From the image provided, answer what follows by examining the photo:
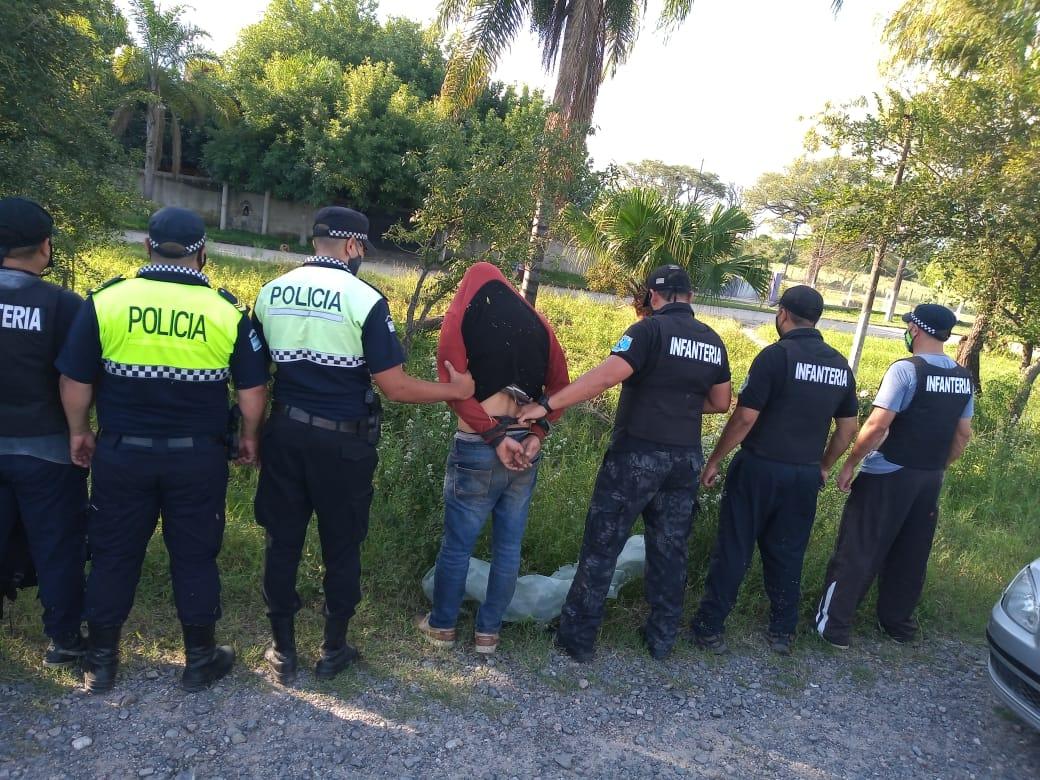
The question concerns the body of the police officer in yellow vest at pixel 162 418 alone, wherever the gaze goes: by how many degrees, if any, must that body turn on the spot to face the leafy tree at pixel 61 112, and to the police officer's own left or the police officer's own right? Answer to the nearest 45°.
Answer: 0° — they already face it

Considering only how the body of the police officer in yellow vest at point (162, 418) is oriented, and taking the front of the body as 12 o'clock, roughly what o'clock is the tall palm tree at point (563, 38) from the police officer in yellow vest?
The tall palm tree is roughly at 1 o'clock from the police officer in yellow vest.

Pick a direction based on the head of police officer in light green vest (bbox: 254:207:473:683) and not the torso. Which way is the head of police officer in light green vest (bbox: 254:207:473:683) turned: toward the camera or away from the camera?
away from the camera

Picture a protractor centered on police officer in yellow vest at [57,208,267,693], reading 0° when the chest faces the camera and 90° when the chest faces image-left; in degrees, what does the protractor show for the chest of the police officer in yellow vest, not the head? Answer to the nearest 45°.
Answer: approximately 180°

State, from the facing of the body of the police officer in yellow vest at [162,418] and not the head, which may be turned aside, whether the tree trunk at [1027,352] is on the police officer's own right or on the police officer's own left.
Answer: on the police officer's own right

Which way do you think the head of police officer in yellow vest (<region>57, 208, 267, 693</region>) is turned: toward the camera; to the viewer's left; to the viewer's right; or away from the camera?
away from the camera

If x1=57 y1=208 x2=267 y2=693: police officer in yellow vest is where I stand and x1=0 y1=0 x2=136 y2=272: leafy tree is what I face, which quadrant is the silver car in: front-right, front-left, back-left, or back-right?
back-right

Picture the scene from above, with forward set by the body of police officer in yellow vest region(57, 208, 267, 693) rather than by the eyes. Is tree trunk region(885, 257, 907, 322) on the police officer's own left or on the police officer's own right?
on the police officer's own right

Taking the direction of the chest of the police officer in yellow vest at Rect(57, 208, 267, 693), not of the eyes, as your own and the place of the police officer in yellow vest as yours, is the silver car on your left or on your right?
on your right

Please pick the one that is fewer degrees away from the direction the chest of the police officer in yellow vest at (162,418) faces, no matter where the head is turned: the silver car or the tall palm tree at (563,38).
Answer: the tall palm tree

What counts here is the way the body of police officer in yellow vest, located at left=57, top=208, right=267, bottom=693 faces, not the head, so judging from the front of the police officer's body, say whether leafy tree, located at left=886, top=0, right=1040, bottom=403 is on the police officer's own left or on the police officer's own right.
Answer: on the police officer's own right

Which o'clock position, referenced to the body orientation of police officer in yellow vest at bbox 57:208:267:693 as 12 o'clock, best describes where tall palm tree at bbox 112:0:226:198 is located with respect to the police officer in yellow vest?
The tall palm tree is roughly at 12 o'clock from the police officer in yellow vest.

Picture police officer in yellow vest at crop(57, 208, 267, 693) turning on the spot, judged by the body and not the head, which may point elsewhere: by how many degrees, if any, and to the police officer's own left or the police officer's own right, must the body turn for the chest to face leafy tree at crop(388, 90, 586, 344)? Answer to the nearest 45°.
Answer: approximately 45° to the police officer's own right
